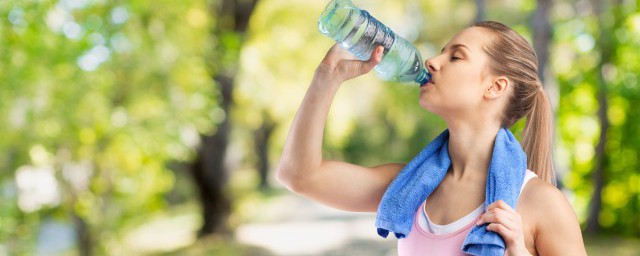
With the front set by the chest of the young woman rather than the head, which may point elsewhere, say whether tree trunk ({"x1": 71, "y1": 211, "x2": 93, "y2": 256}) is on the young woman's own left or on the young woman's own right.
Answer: on the young woman's own right

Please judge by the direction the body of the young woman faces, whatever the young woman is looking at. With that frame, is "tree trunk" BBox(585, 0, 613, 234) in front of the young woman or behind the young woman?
behind

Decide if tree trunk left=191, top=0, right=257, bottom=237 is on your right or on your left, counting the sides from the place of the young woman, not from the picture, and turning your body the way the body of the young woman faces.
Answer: on your right

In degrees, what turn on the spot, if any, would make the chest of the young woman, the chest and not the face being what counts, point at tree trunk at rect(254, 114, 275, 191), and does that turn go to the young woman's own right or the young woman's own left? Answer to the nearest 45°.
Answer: approximately 135° to the young woman's own right

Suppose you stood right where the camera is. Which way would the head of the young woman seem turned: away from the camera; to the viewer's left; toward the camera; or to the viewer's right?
to the viewer's left

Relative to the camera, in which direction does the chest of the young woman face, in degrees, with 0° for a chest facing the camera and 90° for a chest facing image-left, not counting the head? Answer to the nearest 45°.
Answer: approximately 45°
